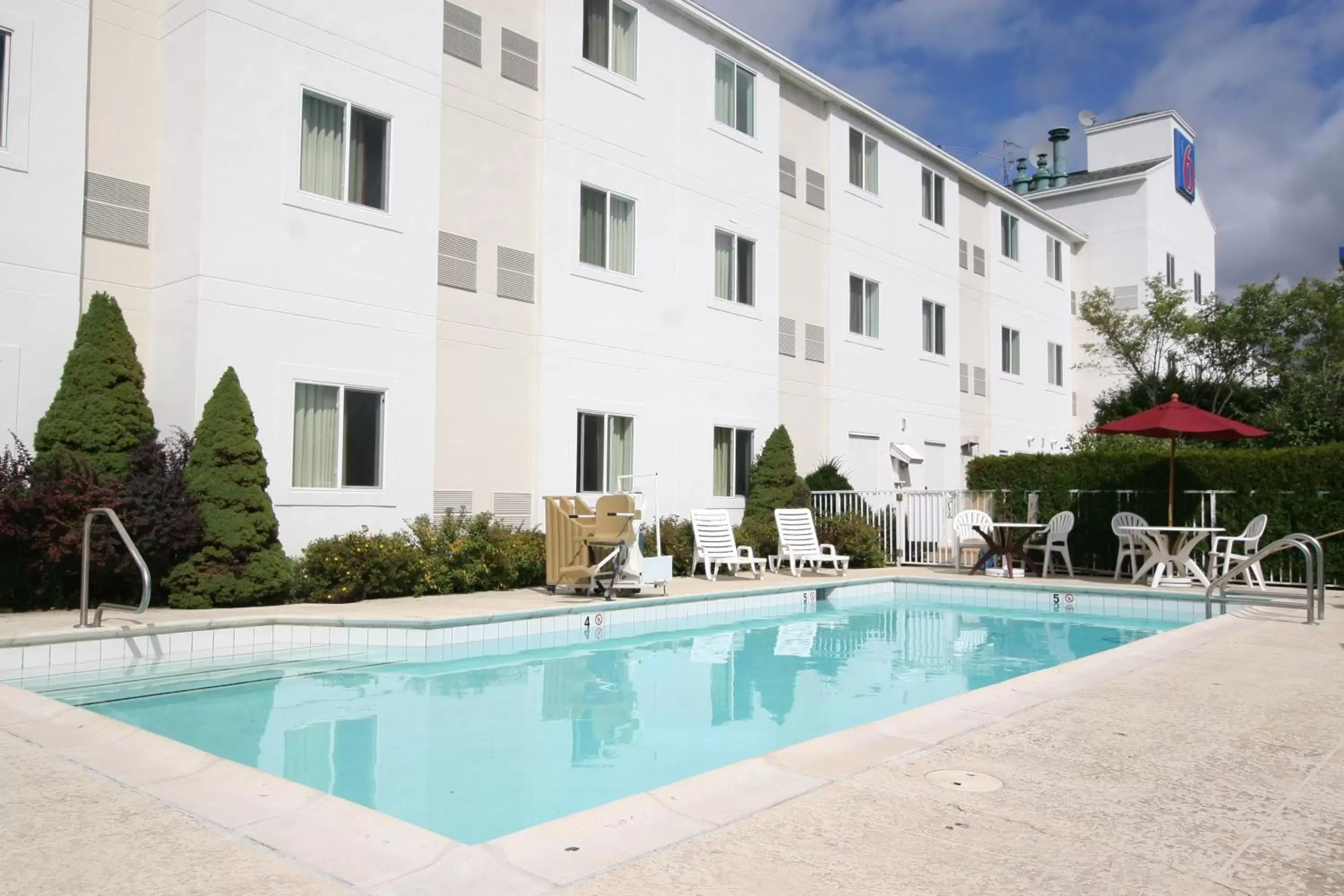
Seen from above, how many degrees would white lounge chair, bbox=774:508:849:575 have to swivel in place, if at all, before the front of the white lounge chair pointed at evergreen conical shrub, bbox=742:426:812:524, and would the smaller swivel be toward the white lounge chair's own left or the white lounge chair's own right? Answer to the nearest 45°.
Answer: approximately 135° to the white lounge chair's own left

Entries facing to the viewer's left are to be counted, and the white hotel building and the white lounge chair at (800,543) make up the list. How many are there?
0

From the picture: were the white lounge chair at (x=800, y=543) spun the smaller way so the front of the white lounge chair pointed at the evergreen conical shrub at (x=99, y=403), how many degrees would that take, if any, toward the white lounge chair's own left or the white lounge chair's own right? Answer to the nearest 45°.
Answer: approximately 90° to the white lounge chair's own right
